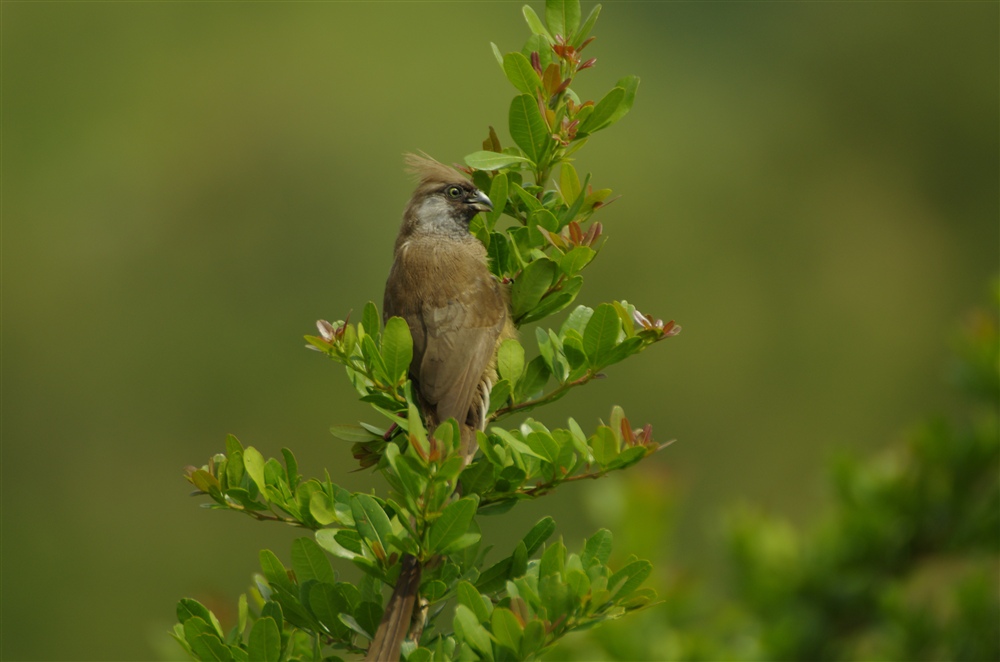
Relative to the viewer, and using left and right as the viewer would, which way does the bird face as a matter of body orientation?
facing away from the viewer and to the right of the viewer
